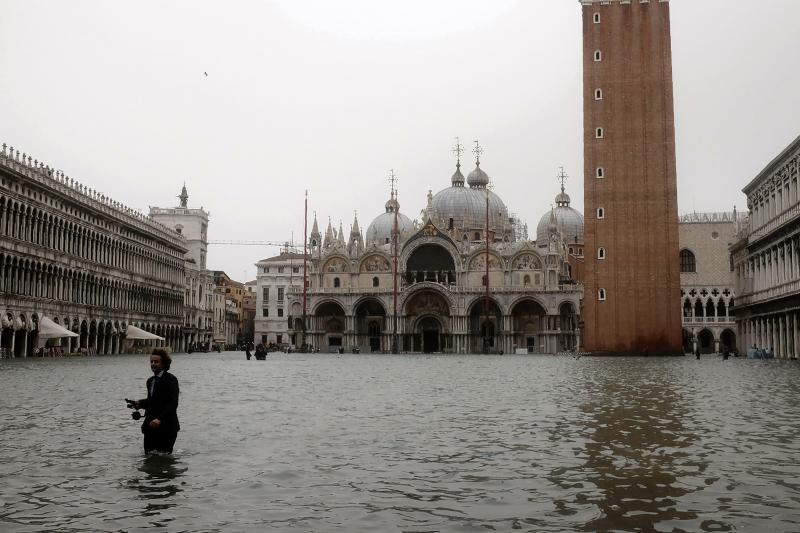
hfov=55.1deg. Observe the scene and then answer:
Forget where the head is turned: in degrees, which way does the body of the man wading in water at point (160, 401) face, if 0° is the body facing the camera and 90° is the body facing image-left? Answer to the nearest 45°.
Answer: approximately 45°
